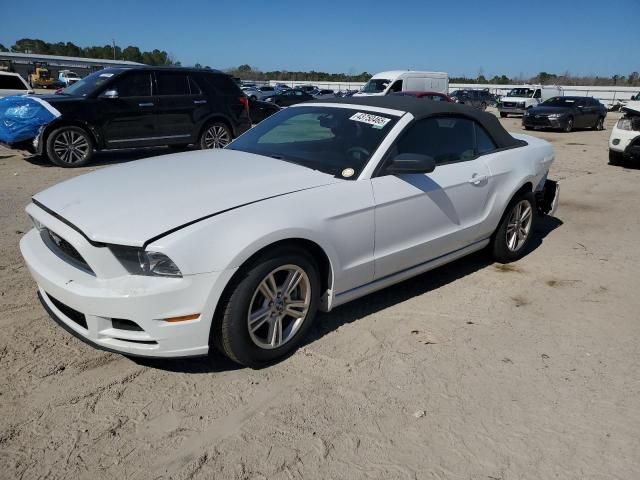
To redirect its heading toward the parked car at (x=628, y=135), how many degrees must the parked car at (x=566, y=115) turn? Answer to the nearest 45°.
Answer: approximately 45° to its left

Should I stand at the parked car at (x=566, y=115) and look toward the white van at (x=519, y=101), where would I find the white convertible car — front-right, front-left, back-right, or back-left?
back-left

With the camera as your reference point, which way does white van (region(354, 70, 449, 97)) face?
facing the viewer and to the left of the viewer

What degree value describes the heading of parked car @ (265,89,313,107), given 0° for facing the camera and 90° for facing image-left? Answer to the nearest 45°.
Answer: approximately 45°

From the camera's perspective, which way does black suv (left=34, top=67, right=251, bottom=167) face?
to the viewer's left

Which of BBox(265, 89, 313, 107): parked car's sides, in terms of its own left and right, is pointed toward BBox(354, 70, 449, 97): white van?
left

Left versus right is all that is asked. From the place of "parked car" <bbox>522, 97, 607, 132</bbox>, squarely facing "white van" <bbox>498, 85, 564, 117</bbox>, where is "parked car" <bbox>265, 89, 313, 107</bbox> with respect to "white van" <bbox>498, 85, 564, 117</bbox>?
left

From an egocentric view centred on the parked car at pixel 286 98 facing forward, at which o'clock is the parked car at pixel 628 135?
the parked car at pixel 628 135 is roughly at 10 o'clock from the parked car at pixel 286 98.

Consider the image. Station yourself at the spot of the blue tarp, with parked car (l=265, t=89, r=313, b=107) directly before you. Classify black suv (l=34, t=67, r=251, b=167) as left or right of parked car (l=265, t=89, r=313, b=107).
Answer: right

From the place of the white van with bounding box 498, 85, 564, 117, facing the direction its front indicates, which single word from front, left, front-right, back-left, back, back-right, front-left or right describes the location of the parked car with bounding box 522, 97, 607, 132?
front-left
